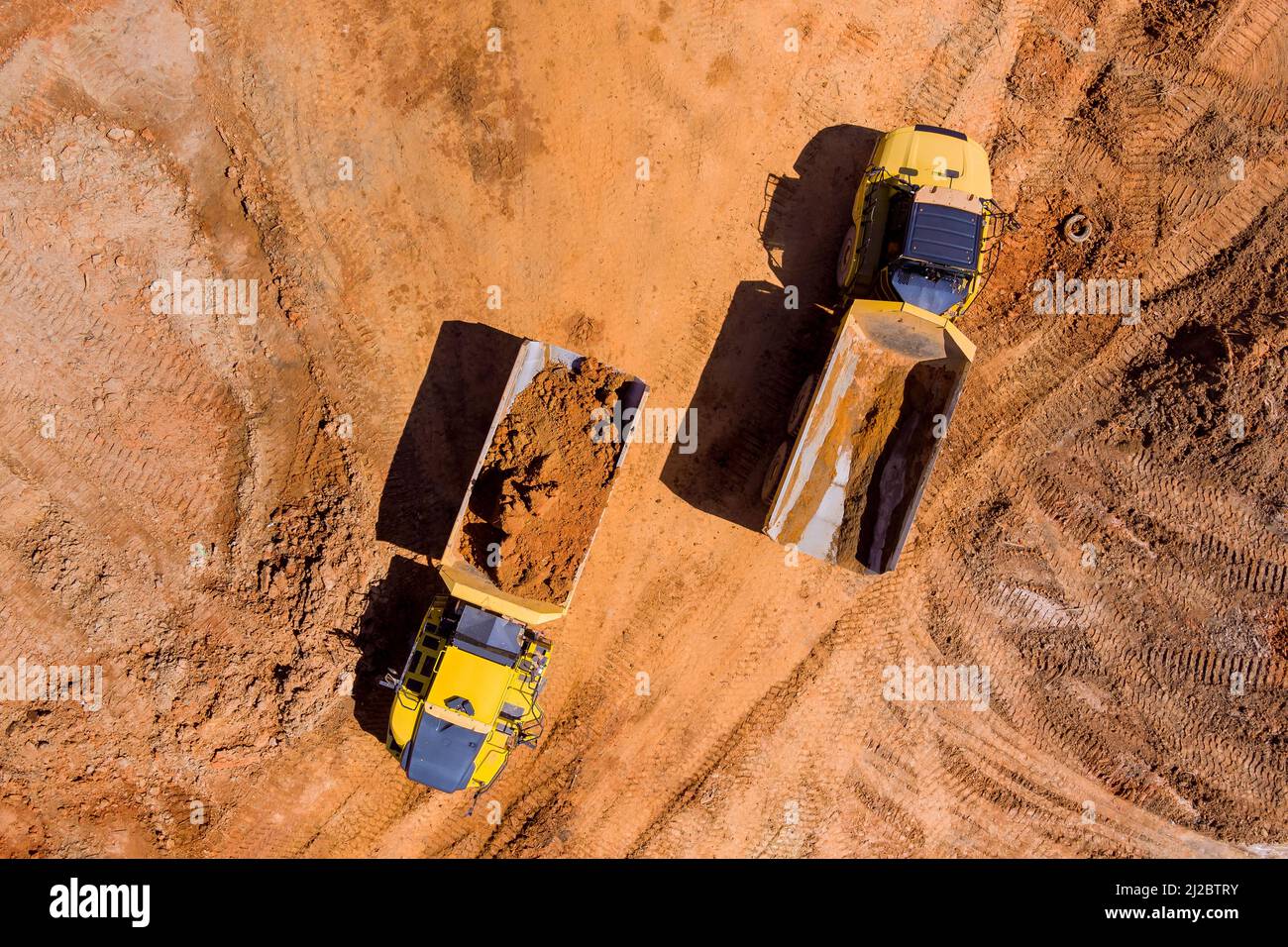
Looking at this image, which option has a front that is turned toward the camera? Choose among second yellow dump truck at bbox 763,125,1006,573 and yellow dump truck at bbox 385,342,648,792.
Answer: the yellow dump truck

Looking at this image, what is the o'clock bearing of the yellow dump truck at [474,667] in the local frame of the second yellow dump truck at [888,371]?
The yellow dump truck is roughly at 8 o'clock from the second yellow dump truck.

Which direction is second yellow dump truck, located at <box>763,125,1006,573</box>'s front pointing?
away from the camera

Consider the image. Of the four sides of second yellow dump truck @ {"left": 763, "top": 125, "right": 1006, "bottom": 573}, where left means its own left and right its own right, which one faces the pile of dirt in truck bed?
left

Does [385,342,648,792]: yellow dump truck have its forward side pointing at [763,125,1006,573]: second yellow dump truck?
no

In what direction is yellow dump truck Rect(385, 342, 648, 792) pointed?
toward the camera

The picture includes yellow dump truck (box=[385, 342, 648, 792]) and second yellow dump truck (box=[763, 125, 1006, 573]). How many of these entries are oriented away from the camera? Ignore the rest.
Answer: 1

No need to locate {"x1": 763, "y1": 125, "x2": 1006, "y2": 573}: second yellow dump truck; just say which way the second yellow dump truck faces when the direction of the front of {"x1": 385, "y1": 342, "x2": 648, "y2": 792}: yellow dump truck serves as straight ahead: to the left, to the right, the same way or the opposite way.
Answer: the opposite way
